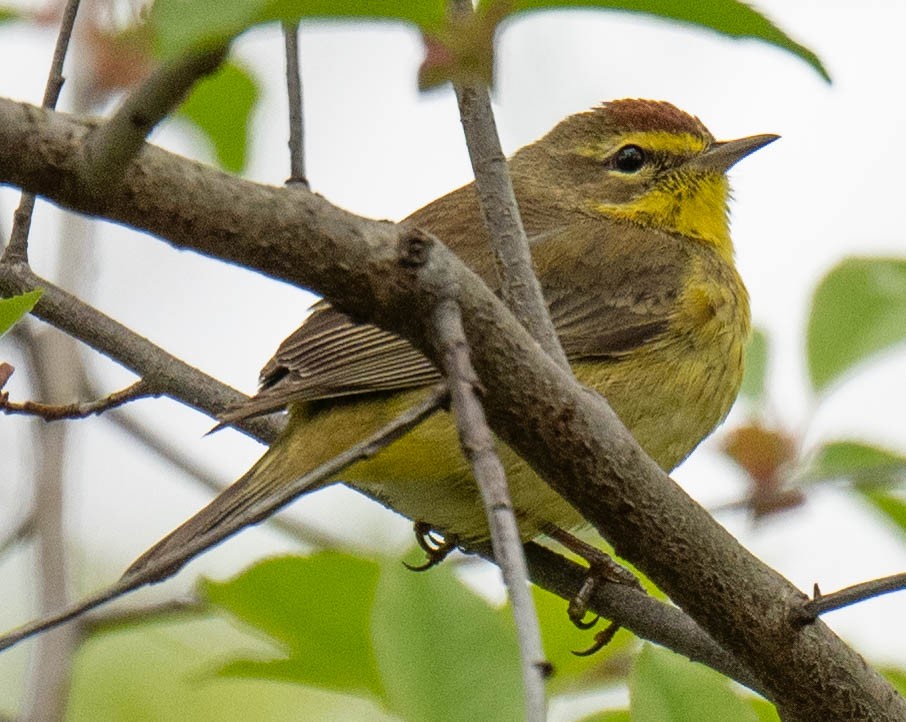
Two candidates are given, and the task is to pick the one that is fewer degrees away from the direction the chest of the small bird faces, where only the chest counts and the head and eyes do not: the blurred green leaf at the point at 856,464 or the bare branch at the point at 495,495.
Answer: the blurred green leaf

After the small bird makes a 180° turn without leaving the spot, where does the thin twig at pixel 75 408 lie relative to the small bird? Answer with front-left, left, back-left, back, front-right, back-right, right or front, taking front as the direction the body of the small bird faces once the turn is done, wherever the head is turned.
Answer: front-left

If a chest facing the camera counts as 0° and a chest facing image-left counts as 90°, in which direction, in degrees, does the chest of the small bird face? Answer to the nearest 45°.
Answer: approximately 270°

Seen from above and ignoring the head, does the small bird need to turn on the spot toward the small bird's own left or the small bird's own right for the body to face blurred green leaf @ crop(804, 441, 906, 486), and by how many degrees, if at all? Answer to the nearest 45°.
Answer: approximately 45° to the small bird's own left

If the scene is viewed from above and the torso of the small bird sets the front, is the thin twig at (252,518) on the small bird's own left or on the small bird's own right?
on the small bird's own right

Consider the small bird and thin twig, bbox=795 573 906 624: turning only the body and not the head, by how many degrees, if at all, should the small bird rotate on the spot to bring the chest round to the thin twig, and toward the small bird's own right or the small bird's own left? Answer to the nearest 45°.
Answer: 0° — it already faces it

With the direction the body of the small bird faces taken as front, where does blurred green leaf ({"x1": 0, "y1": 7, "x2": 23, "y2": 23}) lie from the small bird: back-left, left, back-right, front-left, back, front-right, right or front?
back-left

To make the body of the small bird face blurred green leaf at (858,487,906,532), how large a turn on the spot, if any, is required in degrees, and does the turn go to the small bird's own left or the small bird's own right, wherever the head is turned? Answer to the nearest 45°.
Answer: approximately 45° to the small bird's own left

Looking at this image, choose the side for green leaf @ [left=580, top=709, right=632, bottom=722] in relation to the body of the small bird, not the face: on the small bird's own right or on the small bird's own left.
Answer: on the small bird's own right
